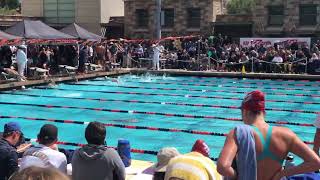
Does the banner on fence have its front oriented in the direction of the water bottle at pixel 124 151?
yes

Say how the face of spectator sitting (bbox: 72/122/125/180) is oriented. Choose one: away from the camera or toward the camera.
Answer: away from the camera

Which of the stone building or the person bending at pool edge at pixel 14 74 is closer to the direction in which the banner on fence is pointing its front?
the person bending at pool edge

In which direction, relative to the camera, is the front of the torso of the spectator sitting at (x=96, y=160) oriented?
away from the camera

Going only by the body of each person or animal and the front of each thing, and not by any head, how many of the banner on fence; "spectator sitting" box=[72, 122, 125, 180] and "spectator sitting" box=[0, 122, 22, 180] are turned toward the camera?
1

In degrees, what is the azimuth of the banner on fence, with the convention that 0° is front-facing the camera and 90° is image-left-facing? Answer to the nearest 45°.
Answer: approximately 0°

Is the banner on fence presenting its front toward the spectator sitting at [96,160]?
yes

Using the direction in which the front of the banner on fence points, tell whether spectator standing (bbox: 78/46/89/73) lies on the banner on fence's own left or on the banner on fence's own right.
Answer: on the banner on fence's own right

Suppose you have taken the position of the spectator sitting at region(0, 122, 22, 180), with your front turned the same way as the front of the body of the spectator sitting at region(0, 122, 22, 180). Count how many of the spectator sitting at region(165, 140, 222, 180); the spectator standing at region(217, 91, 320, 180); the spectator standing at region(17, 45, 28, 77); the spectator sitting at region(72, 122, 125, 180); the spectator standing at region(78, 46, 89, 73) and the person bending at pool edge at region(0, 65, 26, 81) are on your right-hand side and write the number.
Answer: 3

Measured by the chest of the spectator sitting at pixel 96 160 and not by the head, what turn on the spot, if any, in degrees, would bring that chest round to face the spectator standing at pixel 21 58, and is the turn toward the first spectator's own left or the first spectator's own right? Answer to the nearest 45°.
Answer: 0° — they already face them

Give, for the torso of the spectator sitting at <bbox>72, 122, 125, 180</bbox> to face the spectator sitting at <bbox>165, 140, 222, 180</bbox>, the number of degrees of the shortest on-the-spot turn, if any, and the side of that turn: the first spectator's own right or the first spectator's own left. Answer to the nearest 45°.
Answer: approximately 135° to the first spectator's own right

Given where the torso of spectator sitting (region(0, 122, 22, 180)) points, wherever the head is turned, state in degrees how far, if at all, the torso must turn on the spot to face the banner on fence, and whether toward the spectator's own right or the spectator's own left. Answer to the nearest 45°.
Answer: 0° — they already face it

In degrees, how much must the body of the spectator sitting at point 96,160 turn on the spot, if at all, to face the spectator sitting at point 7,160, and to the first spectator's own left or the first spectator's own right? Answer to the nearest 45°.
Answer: approximately 45° to the first spectator's own left

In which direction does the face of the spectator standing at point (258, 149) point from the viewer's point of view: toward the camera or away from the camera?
away from the camera

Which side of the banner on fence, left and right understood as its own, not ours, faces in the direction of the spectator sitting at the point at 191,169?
front

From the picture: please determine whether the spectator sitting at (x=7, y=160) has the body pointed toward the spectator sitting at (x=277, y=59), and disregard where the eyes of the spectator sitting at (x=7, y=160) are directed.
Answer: yes

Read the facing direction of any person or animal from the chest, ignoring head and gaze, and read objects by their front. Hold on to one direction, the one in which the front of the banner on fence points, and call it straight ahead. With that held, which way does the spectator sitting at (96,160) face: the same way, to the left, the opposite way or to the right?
the opposite way
